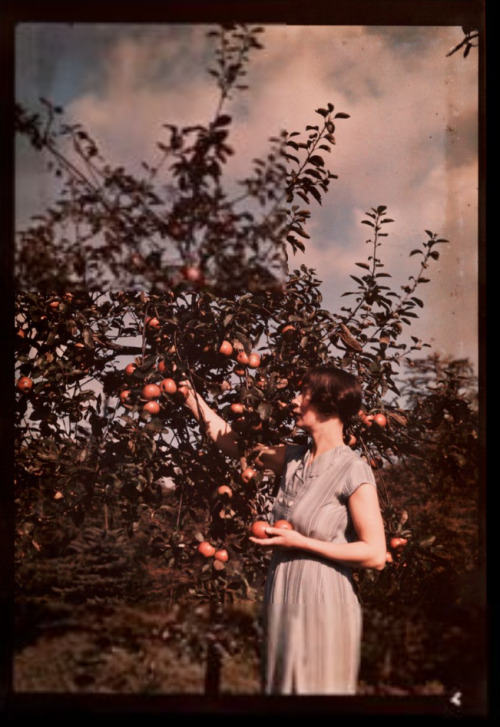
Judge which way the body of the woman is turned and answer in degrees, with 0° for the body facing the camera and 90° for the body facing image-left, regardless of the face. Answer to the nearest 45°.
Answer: approximately 45°

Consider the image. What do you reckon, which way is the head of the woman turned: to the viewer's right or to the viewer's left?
to the viewer's left
